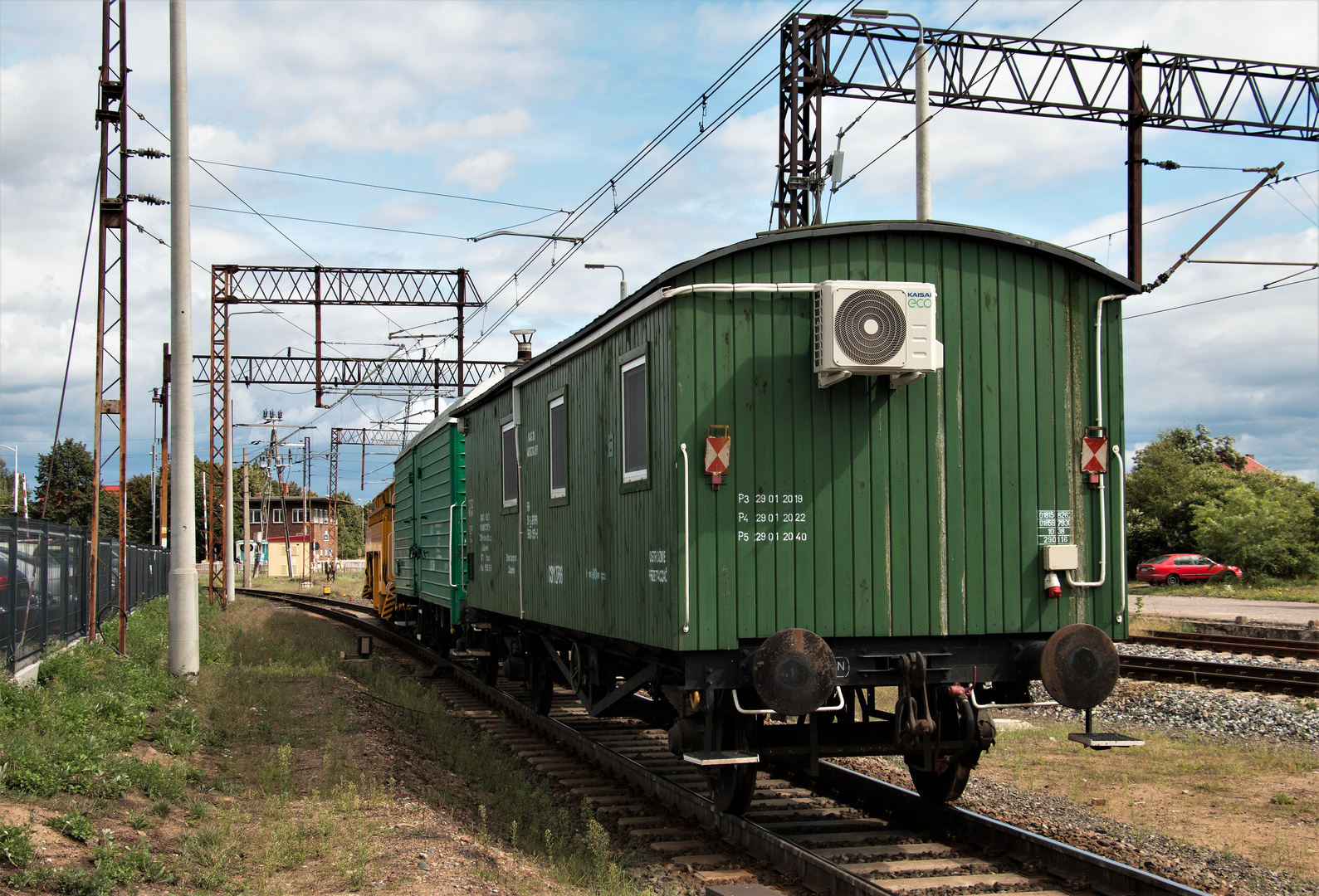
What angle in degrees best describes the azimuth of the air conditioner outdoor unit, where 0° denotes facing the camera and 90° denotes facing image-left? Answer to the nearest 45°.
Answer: approximately 0°

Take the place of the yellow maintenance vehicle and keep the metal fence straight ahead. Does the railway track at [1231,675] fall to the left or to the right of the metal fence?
left

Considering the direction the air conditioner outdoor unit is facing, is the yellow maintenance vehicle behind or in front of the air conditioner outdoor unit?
behind

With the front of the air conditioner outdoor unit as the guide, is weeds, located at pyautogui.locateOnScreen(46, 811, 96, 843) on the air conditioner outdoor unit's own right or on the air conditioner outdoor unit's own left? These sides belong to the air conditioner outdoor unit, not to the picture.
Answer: on the air conditioner outdoor unit's own right

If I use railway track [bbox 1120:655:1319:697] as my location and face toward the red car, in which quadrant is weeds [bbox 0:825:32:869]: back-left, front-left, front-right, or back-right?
back-left
